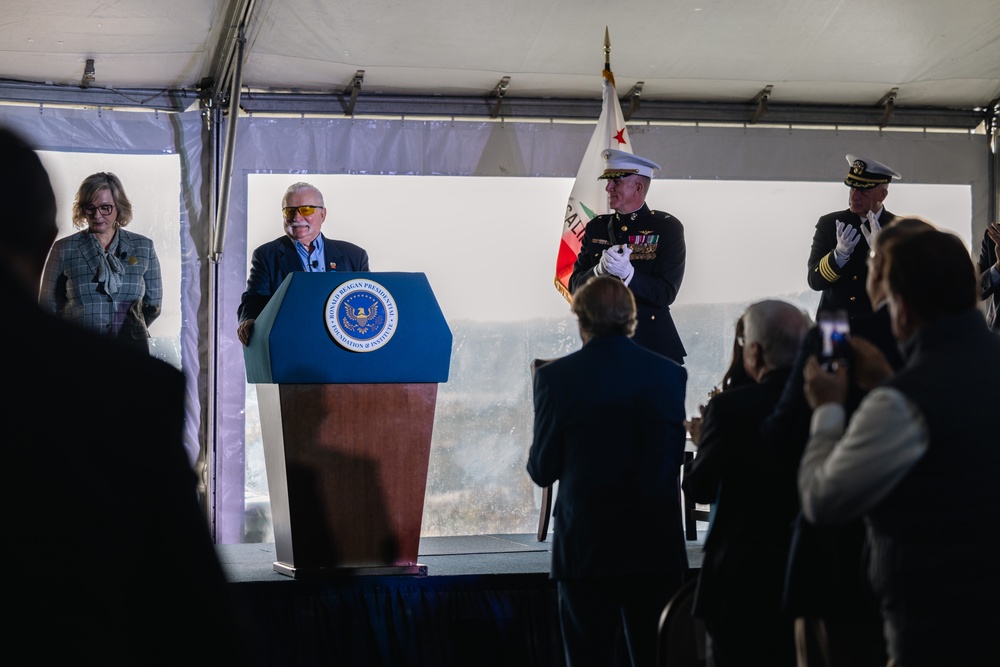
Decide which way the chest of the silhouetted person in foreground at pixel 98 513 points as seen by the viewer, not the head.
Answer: away from the camera

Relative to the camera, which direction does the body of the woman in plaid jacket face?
toward the camera

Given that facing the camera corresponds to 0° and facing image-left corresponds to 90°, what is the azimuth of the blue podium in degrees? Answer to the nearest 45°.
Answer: approximately 0°

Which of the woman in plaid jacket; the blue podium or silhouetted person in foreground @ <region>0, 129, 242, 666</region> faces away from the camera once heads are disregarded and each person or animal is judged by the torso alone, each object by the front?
the silhouetted person in foreground

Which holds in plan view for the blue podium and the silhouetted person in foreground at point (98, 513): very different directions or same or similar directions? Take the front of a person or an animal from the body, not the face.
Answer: very different directions

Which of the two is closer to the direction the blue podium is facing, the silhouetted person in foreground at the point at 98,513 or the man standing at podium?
the silhouetted person in foreground

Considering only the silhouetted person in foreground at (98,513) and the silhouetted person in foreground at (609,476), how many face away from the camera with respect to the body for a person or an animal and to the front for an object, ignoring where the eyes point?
2

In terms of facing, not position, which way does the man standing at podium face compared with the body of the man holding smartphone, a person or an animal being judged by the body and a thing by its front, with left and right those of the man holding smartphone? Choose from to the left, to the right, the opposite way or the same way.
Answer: the opposite way

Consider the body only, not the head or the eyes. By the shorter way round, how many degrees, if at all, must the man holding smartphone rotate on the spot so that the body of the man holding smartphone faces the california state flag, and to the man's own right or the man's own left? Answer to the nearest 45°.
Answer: approximately 45° to the man's own right

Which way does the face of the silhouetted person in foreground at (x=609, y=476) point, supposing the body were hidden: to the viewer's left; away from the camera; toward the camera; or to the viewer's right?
away from the camera

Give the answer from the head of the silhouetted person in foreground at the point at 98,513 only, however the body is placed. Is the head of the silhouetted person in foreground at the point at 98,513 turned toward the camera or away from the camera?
away from the camera

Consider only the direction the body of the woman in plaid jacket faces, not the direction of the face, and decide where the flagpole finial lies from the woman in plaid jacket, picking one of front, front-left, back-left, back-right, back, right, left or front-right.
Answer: left

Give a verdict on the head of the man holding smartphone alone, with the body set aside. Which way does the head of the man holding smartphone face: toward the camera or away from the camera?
away from the camera

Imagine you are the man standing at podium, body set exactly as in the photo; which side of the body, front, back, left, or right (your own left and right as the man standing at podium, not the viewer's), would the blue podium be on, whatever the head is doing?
front

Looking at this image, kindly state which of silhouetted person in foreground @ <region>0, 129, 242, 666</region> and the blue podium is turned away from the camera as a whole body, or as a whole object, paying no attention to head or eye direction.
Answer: the silhouetted person in foreground
